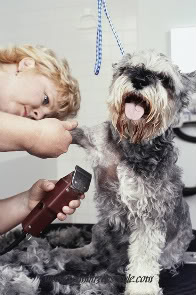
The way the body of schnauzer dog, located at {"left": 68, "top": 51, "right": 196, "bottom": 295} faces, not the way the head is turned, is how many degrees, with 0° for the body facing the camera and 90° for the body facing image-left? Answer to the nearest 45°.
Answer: approximately 0°
